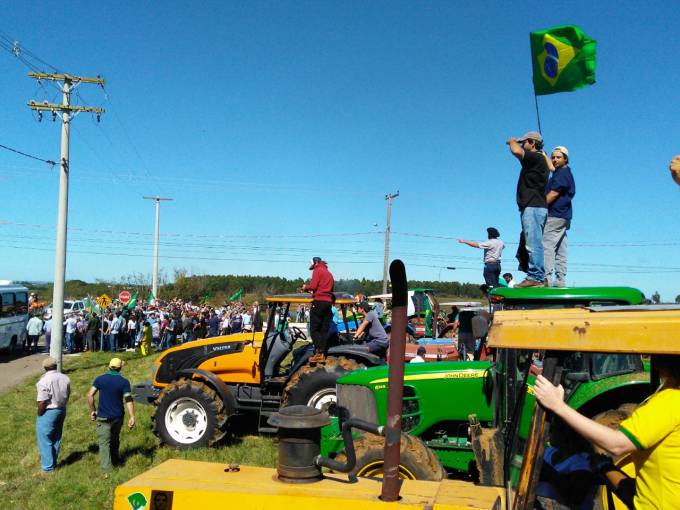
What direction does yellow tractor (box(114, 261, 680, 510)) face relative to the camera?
to the viewer's left

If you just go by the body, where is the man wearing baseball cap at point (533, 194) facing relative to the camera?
to the viewer's left

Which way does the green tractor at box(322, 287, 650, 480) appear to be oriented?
to the viewer's left

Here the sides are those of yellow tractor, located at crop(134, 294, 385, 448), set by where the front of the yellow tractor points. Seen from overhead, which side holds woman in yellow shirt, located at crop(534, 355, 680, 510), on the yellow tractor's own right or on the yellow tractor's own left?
on the yellow tractor's own left

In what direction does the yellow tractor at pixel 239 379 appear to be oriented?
to the viewer's left

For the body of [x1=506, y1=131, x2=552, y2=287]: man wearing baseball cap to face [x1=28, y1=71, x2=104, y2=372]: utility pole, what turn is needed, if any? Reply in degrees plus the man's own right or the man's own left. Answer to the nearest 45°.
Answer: approximately 45° to the man's own right

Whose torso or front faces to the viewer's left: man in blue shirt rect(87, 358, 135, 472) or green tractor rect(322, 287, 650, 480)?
the green tractor
